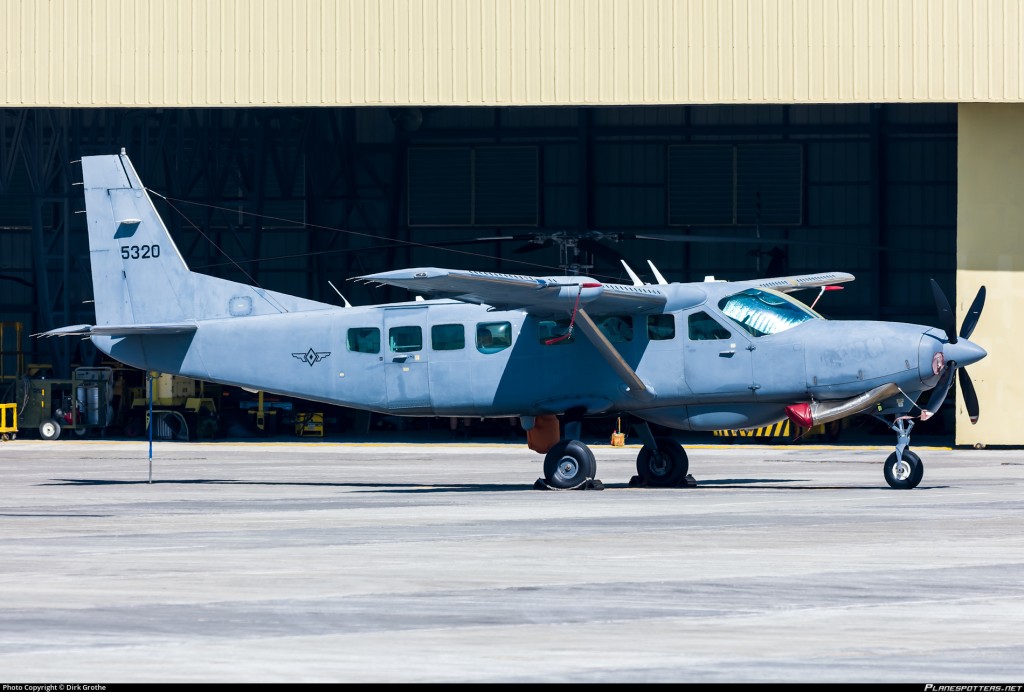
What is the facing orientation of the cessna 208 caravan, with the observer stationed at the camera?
facing to the right of the viewer
